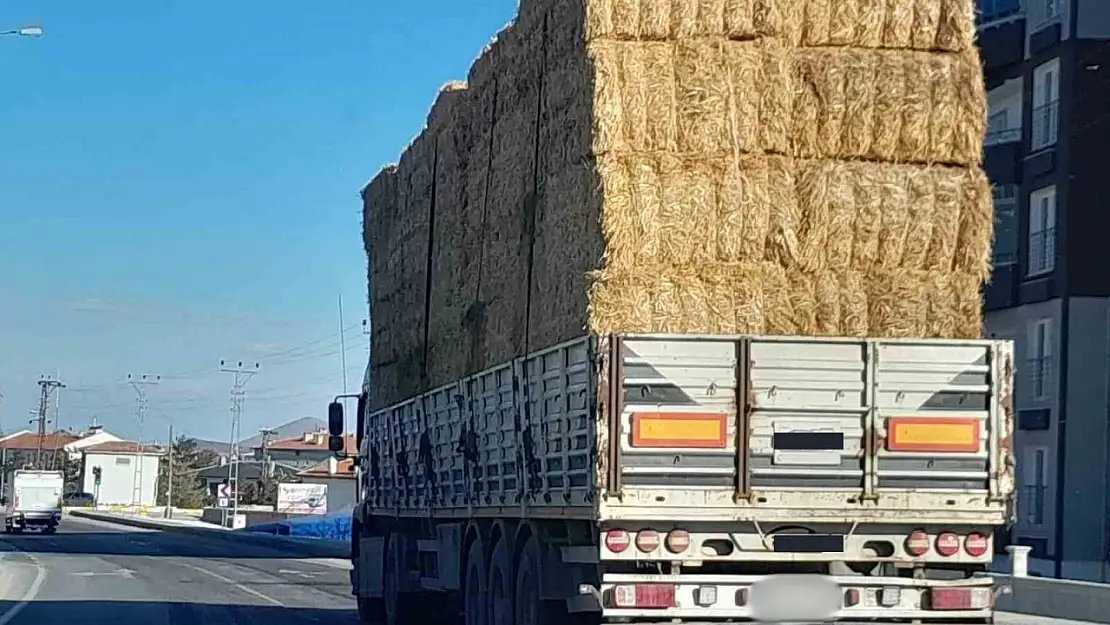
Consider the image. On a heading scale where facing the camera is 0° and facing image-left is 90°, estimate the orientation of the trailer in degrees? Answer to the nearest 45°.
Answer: approximately 180°
